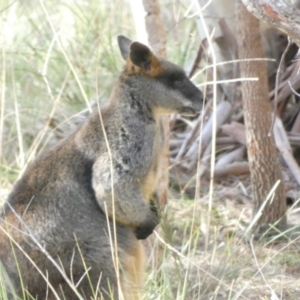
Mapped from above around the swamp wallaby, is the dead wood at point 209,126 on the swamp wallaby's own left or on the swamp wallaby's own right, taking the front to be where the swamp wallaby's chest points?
on the swamp wallaby's own left

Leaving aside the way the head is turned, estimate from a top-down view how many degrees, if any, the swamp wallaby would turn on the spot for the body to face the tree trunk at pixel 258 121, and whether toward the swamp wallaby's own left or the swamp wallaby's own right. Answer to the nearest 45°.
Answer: approximately 45° to the swamp wallaby's own left

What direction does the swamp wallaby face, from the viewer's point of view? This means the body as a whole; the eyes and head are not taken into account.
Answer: to the viewer's right

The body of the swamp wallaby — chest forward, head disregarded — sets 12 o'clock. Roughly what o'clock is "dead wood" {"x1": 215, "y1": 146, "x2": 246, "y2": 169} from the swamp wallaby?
The dead wood is roughly at 10 o'clock from the swamp wallaby.

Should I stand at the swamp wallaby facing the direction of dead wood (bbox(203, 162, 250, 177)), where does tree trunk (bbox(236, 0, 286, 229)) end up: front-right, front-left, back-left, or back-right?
front-right
